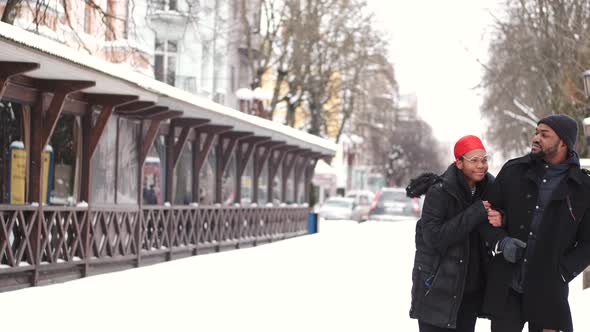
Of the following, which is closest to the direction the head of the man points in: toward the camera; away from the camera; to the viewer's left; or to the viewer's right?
to the viewer's left

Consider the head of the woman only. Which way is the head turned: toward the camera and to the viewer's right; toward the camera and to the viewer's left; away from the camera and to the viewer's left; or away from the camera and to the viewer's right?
toward the camera and to the viewer's right

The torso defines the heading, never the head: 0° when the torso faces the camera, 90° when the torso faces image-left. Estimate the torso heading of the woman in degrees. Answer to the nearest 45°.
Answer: approximately 315°

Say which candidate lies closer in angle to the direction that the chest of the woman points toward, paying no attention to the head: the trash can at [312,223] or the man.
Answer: the man

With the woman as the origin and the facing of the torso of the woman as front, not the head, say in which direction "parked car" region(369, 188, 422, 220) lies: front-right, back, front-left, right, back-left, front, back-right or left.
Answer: back-left

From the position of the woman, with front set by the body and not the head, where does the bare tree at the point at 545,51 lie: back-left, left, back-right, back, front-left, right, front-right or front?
back-left

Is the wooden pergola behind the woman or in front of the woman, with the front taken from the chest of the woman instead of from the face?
behind
